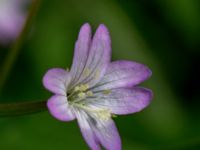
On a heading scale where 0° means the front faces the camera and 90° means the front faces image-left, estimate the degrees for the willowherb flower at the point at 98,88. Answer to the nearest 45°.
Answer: approximately 315°

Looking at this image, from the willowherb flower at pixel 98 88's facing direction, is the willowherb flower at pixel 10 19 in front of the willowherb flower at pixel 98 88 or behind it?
behind
